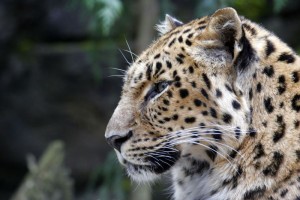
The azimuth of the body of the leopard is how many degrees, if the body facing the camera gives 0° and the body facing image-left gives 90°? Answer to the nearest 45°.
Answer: approximately 90°
